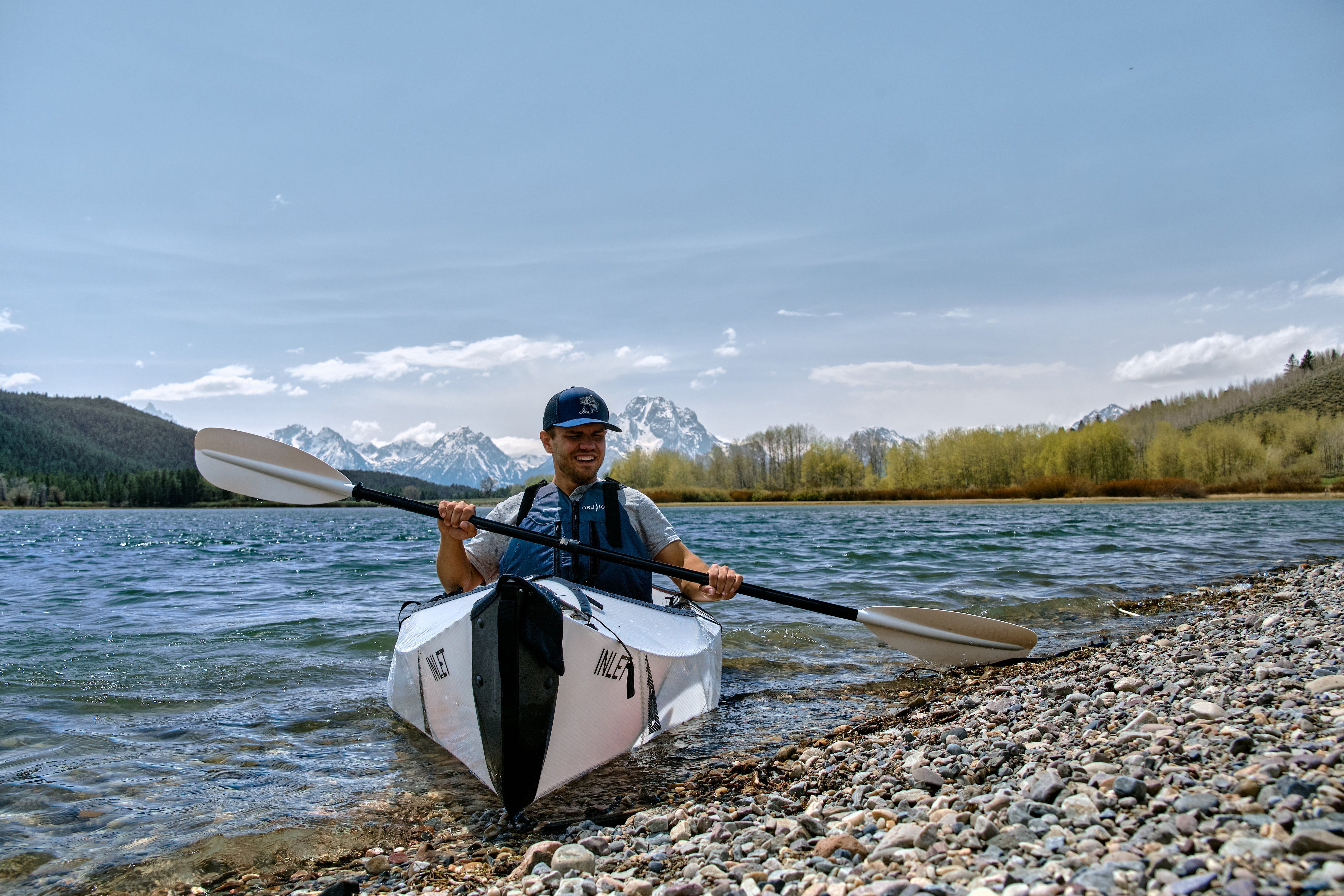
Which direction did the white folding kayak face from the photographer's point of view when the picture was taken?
facing the viewer

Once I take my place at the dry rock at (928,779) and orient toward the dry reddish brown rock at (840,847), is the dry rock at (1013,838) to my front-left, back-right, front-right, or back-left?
front-left

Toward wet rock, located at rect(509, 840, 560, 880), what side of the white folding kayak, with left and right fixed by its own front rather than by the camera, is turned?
front

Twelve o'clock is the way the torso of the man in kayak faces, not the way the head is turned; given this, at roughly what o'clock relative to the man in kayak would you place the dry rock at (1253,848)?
The dry rock is roughly at 11 o'clock from the man in kayak.

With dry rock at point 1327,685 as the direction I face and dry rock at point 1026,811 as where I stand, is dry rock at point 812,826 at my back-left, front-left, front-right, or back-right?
back-left

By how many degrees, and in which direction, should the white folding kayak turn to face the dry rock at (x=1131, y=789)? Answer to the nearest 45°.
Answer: approximately 45° to its left

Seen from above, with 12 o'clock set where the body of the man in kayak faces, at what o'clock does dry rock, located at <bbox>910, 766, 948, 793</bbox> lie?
The dry rock is roughly at 11 o'clock from the man in kayak.

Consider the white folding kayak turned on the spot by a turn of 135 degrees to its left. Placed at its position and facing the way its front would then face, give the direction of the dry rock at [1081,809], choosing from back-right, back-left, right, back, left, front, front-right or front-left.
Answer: right

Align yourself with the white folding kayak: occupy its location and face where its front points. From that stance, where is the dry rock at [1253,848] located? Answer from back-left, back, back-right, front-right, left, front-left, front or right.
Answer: front-left

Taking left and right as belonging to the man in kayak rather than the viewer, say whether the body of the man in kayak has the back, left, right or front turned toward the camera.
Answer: front

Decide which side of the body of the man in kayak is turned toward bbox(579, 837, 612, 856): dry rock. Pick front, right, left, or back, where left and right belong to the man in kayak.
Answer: front

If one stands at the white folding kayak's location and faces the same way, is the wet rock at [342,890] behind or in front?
in front

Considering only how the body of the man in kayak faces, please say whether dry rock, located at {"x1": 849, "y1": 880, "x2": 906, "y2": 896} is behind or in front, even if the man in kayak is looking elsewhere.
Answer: in front

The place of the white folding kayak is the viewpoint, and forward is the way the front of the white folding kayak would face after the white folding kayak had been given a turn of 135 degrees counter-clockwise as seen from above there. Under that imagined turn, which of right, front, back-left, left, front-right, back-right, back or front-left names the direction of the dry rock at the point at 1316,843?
right

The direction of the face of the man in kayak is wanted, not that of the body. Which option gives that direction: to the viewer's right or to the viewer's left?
to the viewer's right
